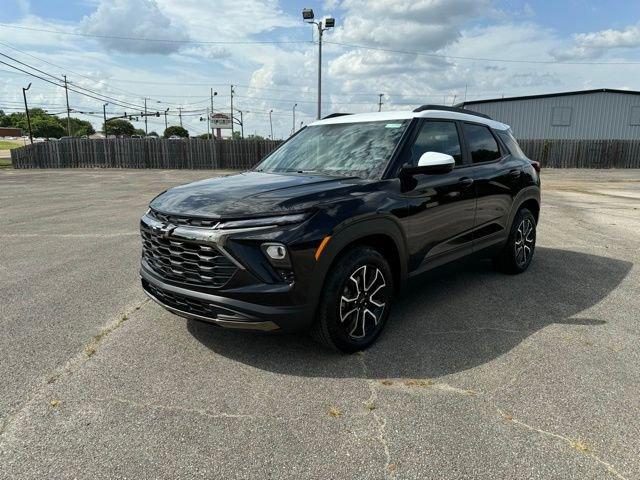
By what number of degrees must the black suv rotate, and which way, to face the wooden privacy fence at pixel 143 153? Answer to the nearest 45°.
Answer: approximately 90° to its right

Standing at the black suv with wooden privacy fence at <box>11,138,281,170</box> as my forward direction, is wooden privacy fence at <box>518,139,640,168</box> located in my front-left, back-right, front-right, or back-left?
front-right

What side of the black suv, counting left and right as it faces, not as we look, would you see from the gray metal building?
back

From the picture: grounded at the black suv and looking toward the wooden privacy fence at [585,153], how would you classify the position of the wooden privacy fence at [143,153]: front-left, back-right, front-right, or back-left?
front-left

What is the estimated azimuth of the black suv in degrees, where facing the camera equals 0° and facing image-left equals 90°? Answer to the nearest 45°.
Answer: approximately 45°

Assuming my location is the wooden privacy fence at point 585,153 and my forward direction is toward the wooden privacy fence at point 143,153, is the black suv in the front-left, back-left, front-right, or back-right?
front-left

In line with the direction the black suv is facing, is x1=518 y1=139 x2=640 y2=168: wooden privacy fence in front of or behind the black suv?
behind

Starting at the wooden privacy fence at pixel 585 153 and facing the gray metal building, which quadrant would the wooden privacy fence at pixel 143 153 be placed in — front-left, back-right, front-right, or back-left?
back-left

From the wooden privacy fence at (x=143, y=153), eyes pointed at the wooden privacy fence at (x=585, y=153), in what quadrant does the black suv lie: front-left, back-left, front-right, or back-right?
front-right

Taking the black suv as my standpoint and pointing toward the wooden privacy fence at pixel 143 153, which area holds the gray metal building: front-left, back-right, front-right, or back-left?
front-right
